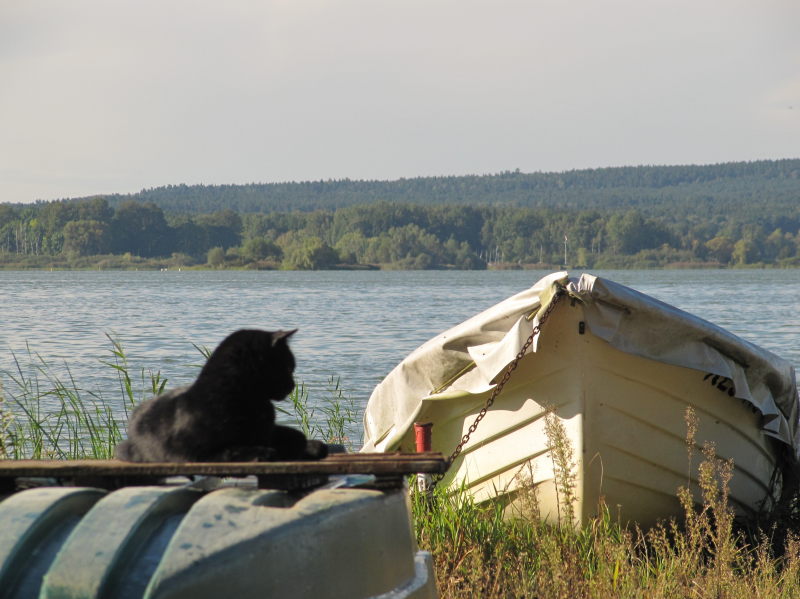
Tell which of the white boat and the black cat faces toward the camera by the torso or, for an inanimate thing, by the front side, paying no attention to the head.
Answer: the white boat

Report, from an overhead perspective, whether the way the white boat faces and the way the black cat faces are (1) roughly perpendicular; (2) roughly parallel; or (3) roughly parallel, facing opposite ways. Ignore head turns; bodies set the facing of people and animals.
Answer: roughly perpendicular

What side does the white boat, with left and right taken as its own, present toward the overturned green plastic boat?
front

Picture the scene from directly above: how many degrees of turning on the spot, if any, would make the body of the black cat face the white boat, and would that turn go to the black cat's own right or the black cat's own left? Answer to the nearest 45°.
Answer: approximately 45° to the black cat's own left

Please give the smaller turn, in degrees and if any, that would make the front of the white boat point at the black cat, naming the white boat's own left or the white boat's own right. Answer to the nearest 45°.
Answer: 0° — it already faces it

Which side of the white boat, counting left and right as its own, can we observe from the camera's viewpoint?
front

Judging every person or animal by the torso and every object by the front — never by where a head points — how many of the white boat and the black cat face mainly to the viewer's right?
1

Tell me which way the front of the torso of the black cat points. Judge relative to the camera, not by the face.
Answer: to the viewer's right
